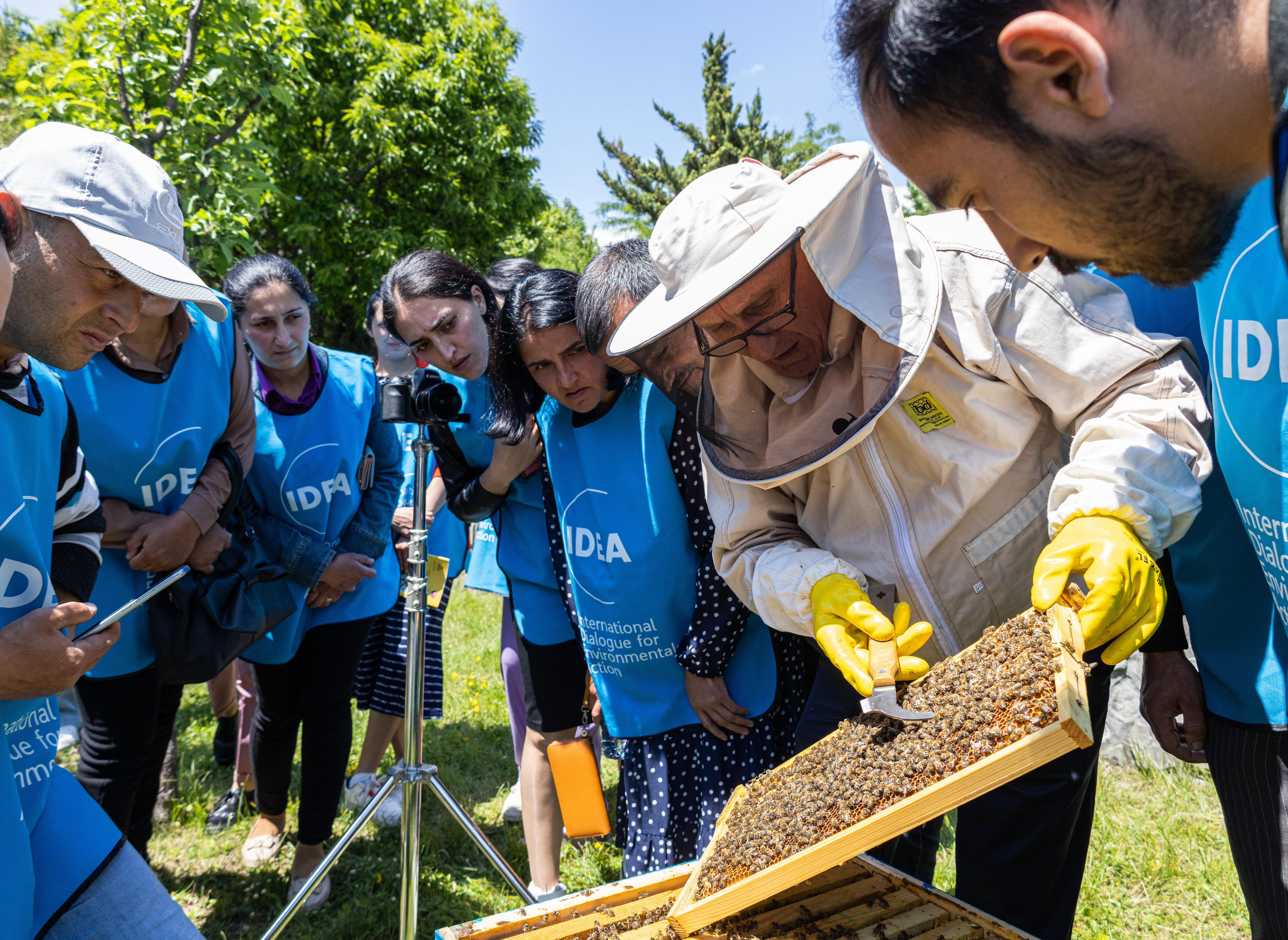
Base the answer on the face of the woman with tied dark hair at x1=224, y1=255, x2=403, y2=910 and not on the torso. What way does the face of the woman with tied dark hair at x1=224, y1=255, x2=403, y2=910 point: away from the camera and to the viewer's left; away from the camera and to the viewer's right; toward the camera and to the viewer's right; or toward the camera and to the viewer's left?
toward the camera and to the viewer's right

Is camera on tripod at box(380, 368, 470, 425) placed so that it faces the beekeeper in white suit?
yes

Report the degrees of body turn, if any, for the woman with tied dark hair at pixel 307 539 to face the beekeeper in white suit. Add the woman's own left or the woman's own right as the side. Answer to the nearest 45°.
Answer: approximately 45° to the woman's own left

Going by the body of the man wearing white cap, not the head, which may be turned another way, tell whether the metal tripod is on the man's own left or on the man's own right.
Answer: on the man's own left

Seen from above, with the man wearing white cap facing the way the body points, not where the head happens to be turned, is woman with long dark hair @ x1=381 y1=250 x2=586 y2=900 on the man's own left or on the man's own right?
on the man's own left
